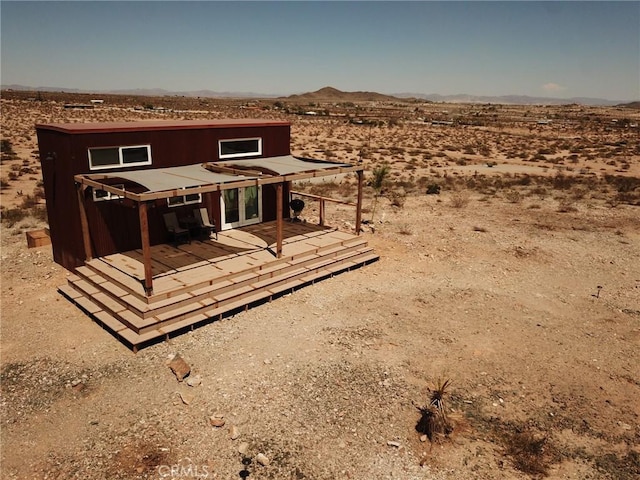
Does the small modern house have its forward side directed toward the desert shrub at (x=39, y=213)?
no

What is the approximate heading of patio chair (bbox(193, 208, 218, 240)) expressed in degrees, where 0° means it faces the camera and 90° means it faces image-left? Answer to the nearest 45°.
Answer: approximately 315°

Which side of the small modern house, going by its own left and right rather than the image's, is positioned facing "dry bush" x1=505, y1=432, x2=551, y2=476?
front

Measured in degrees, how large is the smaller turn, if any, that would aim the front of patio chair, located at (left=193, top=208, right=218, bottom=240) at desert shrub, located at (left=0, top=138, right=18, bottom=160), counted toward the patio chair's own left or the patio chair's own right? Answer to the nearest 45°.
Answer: approximately 180°

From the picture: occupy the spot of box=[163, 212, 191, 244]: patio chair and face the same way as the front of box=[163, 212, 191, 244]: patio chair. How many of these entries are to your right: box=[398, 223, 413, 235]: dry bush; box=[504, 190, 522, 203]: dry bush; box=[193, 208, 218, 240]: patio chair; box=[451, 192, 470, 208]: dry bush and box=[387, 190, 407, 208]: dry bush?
0

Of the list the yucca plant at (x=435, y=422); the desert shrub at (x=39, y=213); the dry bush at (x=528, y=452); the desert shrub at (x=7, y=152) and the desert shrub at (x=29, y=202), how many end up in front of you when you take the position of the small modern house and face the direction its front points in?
2

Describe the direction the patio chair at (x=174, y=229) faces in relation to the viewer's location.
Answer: facing the viewer and to the right of the viewer

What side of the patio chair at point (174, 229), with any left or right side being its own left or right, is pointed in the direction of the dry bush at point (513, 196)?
left

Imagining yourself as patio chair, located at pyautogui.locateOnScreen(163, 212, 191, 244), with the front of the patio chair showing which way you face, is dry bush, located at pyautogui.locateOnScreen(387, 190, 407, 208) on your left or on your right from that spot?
on your left

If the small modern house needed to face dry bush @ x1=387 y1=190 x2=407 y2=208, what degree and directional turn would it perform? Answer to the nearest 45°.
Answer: approximately 90° to its left

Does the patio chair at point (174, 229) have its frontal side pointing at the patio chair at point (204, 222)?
no

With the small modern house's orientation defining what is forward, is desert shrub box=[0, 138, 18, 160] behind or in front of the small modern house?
behind

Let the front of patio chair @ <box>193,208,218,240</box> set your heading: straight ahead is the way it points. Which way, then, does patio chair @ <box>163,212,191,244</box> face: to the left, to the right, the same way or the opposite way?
the same way

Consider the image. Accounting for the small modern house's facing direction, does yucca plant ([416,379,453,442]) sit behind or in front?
in front

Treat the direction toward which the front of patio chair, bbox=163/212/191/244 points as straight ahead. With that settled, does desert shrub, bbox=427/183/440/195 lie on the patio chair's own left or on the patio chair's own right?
on the patio chair's own left

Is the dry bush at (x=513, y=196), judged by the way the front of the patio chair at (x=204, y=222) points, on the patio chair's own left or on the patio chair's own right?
on the patio chair's own left

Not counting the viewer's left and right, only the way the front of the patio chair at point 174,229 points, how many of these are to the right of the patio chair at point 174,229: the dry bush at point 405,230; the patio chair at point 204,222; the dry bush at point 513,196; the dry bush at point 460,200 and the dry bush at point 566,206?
0

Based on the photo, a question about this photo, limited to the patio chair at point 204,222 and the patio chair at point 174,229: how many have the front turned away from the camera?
0

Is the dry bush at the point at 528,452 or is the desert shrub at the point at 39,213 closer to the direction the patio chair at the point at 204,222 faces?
the dry bush
